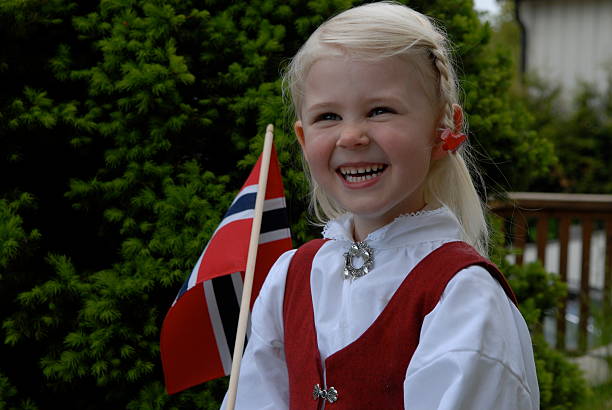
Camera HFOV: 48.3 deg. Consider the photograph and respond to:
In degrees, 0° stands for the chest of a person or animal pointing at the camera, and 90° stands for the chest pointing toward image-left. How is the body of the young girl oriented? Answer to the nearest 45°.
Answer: approximately 45°
